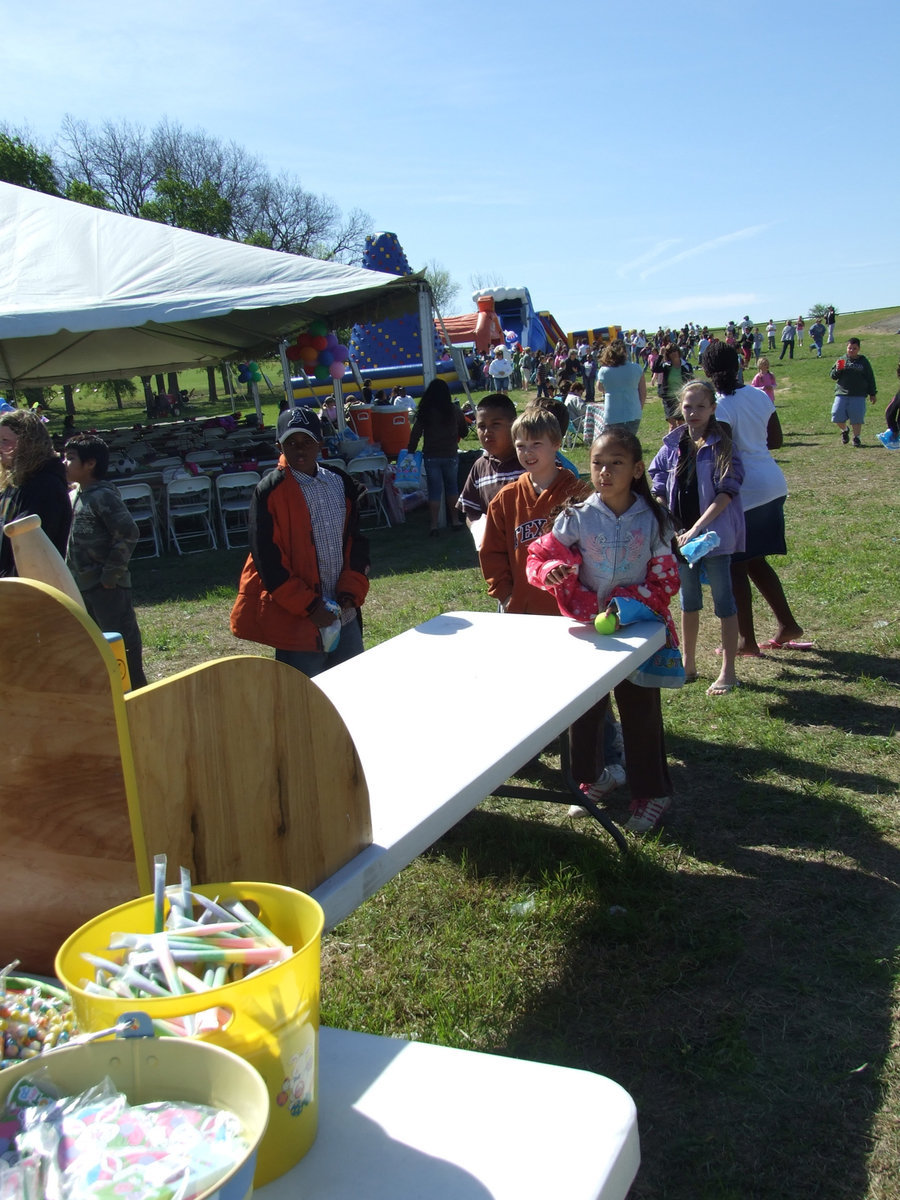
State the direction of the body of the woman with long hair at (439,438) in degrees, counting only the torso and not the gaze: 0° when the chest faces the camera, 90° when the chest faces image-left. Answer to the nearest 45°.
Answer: approximately 180°

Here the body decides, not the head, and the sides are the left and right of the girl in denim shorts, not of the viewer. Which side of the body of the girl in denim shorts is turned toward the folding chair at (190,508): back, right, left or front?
right

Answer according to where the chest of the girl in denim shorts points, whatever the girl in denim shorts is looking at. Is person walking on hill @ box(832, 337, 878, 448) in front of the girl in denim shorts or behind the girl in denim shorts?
behind

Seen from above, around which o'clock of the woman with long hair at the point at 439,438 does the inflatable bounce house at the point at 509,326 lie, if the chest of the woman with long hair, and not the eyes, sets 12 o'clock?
The inflatable bounce house is roughly at 12 o'clock from the woman with long hair.

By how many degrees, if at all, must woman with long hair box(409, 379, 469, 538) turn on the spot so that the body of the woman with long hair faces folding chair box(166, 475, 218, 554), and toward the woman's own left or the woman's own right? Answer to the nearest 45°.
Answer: approximately 90° to the woman's own left

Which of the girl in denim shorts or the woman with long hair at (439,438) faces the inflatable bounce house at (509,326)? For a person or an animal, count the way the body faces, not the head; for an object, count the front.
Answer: the woman with long hair

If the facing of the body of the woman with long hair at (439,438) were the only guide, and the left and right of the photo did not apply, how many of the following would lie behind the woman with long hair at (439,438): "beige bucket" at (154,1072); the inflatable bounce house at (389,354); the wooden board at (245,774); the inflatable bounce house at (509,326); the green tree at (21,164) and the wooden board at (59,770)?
3

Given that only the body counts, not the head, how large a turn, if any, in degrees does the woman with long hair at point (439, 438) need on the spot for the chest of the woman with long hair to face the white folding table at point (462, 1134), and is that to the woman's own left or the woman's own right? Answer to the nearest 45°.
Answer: approximately 180°

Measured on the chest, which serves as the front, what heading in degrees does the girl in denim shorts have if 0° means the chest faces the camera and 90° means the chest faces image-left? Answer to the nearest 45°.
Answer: approximately 45°

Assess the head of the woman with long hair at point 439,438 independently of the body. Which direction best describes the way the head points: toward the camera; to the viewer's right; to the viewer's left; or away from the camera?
away from the camera

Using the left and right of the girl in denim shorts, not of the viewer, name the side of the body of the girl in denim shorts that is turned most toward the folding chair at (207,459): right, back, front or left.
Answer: right
